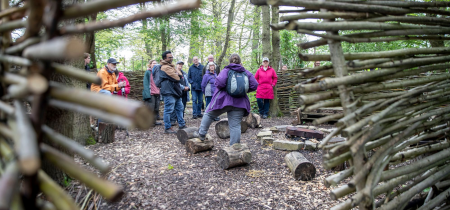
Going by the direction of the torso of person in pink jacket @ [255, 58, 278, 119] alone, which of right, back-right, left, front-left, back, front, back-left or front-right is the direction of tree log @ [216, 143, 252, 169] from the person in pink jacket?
front

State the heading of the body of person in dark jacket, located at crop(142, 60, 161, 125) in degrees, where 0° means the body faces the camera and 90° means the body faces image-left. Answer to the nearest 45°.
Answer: approximately 270°

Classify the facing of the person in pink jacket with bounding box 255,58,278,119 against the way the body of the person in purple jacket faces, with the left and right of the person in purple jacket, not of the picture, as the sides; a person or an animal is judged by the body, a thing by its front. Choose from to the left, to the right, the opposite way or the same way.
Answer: the opposite way

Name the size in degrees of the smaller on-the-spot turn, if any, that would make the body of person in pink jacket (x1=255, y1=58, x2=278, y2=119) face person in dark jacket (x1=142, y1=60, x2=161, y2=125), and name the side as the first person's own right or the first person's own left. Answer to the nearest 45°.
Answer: approximately 45° to the first person's own right

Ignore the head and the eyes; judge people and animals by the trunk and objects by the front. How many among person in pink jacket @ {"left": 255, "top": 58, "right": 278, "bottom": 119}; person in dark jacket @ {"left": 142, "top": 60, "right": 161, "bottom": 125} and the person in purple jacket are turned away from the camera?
1

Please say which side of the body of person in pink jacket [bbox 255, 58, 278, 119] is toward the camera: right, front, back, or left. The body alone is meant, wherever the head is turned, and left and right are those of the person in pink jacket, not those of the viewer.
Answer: front

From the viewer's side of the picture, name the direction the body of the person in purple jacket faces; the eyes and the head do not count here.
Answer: away from the camera

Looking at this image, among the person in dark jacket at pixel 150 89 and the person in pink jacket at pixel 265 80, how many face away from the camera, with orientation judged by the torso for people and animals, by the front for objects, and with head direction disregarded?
0
